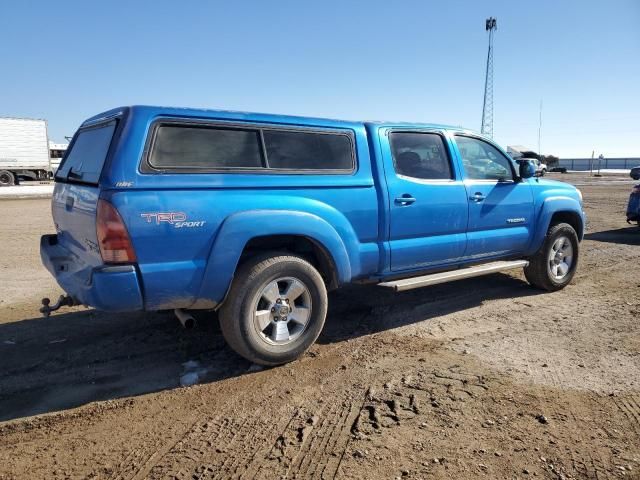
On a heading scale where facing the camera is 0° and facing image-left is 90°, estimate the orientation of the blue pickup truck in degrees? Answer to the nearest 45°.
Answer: approximately 225°

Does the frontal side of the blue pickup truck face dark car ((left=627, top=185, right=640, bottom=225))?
yes

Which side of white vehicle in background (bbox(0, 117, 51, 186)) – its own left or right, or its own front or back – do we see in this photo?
left

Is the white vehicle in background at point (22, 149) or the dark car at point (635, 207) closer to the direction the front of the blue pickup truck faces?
the dark car

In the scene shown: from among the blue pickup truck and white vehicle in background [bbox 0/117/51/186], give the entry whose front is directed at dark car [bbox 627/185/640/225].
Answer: the blue pickup truck

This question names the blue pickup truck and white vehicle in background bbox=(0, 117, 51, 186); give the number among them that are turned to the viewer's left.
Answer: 1

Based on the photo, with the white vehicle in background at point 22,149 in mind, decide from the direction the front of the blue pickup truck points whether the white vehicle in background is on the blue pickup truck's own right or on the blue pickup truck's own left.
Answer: on the blue pickup truck's own left

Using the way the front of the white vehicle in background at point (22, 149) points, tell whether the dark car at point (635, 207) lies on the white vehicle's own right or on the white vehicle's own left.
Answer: on the white vehicle's own left

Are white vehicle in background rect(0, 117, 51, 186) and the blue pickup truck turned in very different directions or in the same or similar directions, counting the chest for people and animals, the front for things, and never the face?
very different directions
